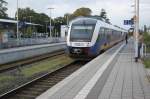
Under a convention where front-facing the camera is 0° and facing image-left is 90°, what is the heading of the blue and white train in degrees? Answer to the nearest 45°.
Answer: approximately 45°
